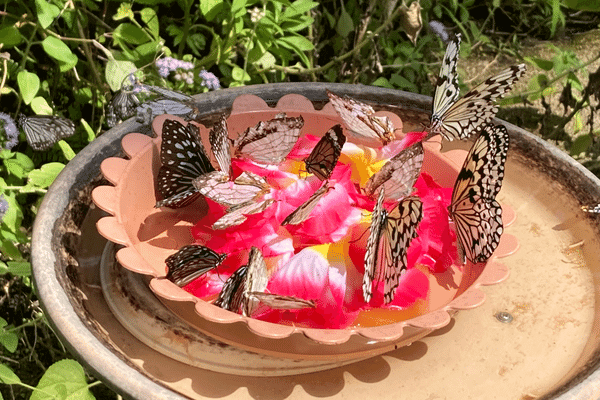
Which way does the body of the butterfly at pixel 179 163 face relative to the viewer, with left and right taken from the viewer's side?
facing to the right of the viewer

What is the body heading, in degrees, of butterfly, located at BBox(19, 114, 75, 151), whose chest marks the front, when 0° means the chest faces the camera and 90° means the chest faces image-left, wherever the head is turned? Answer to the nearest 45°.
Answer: approximately 90°

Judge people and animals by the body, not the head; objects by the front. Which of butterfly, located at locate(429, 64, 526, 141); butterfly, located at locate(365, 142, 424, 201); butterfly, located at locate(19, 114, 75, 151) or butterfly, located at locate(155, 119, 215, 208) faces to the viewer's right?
butterfly, located at locate(155, 119, 215, 208)

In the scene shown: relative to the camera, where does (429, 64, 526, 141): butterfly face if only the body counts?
to the viewer's left

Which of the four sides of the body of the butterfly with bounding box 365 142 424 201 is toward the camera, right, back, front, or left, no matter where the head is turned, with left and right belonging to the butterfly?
left

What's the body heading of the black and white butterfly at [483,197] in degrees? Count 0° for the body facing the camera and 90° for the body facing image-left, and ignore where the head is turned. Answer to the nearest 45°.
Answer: approximately 90°
